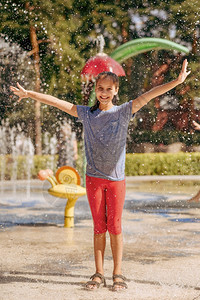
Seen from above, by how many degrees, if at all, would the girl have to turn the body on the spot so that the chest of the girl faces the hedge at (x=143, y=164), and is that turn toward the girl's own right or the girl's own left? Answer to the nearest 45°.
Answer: approximately 180°

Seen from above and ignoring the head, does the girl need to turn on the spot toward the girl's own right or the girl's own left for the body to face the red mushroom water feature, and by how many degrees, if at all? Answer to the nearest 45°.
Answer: approximately 180°

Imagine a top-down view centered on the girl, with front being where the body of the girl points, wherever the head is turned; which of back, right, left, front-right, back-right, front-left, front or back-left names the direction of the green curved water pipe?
back

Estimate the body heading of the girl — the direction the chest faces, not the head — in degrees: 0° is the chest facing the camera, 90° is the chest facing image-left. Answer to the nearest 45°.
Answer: approximately 0°
